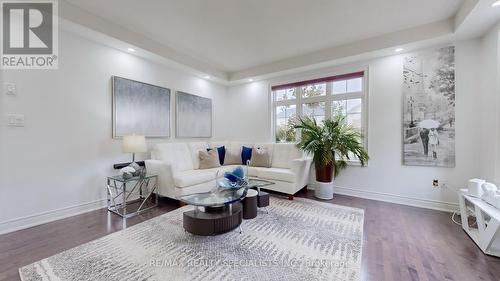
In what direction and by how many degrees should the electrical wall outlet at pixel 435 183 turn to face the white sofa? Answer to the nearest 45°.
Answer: approximately 45° to its right

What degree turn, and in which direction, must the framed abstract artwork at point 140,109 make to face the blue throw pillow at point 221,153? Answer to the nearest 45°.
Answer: approximately 45° to its left

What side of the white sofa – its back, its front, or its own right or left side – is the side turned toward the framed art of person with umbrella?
left

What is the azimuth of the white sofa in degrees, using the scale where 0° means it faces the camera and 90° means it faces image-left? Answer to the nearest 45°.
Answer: approximately 0°

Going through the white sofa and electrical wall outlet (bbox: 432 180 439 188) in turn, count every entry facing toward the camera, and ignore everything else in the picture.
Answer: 2

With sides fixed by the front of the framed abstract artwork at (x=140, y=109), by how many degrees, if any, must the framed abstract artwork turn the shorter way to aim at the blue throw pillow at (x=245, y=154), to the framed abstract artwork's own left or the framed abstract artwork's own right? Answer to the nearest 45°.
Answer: approximately 45° to the framed abstract artwork's own left

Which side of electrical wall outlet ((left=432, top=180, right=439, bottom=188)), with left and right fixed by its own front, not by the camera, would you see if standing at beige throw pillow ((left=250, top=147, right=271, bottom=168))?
right

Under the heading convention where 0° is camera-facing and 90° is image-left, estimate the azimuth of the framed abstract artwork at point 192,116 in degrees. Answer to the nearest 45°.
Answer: approximately 315°
